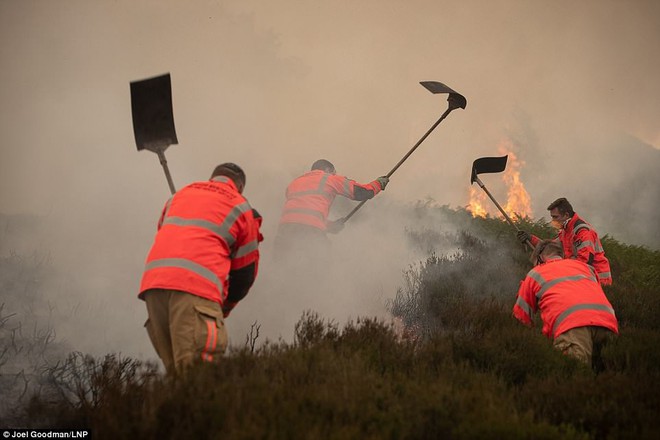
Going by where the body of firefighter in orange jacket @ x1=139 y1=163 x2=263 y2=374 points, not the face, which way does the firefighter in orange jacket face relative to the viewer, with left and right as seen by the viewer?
facing away from the viewer and to the right of the viewer

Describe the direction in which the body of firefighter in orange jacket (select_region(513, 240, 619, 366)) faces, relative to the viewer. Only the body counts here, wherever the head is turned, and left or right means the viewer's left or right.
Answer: facing away from the viewer and to the left of the viewer

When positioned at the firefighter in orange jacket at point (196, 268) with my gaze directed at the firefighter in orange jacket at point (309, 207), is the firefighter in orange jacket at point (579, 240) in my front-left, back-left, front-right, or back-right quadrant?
front-right

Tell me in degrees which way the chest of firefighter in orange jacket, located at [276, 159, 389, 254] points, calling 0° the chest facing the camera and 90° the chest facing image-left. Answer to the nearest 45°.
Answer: approximately 225°

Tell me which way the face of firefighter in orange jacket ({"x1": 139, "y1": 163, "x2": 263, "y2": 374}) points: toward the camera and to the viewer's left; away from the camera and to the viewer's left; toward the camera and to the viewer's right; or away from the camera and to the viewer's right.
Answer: away from the camera and to the viewer's right

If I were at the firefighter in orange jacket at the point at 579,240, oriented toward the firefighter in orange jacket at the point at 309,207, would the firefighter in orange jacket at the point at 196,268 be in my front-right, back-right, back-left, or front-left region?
front-left

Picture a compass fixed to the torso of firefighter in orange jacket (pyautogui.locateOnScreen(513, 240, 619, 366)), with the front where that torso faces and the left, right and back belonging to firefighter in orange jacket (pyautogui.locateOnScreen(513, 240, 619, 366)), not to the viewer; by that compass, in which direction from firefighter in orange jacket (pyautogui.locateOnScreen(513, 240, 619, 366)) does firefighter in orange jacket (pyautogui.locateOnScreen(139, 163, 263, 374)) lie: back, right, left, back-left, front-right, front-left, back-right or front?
left

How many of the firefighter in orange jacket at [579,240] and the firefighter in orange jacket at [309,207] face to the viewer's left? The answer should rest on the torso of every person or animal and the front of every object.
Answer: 1

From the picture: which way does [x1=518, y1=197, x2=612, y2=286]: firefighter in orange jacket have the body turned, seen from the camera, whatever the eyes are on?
to the viewer's left

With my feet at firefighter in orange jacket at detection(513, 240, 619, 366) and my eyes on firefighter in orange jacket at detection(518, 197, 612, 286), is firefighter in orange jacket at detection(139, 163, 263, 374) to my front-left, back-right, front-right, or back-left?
back-left
